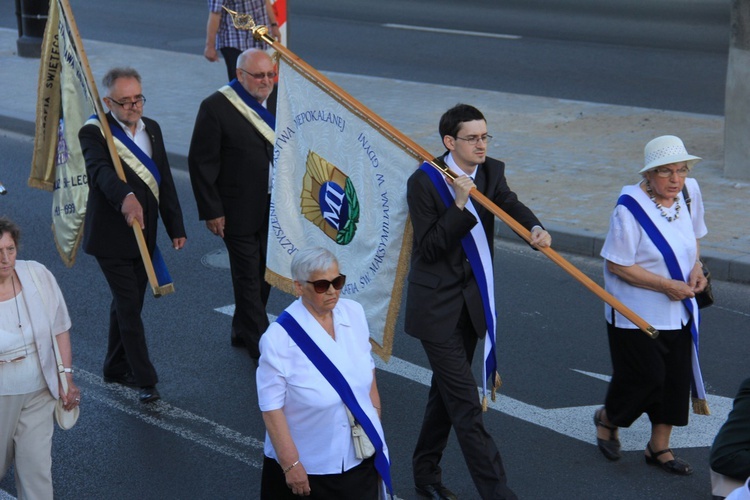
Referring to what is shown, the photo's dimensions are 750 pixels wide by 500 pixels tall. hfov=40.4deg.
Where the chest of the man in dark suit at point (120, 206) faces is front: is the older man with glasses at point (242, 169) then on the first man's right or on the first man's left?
on the first man's left

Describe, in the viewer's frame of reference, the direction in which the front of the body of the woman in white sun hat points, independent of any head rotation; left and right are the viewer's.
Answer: facing the viewer and to the right of the viewer

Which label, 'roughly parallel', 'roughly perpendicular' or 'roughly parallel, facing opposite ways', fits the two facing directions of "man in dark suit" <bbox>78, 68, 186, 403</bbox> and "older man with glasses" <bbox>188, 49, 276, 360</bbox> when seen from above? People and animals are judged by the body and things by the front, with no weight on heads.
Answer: roughly parallel

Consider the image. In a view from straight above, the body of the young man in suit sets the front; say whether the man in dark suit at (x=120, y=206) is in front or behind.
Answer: behind

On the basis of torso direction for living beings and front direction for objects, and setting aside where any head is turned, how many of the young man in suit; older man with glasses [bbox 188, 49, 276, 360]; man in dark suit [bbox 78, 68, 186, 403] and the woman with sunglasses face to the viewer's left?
0

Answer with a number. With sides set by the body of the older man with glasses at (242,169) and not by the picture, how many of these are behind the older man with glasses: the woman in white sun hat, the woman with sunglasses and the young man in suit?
0

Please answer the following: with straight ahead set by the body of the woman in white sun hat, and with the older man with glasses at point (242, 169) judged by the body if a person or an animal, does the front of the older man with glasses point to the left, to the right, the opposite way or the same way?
the same way

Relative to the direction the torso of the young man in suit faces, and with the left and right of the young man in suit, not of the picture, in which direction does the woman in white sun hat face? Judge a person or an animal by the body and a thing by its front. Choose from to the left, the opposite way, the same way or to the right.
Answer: the same way

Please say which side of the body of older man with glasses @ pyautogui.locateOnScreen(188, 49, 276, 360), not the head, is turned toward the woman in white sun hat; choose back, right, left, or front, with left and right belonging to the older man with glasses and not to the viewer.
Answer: front

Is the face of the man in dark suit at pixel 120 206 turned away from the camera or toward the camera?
toward the camera

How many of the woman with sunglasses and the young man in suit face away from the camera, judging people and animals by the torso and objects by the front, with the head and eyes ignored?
0

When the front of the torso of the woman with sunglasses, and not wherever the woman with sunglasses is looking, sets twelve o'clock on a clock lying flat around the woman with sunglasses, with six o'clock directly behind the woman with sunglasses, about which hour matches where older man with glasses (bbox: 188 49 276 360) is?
The older man with glasses is roughly at 7 o'clock from the woman with sunglasses.

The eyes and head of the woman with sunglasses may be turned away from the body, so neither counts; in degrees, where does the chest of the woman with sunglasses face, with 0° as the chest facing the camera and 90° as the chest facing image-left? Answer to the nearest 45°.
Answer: approximately 315°

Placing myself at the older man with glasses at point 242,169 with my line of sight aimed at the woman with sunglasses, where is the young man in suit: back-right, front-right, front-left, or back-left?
front-left

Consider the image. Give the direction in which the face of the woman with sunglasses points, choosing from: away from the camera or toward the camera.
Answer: toward the camera
